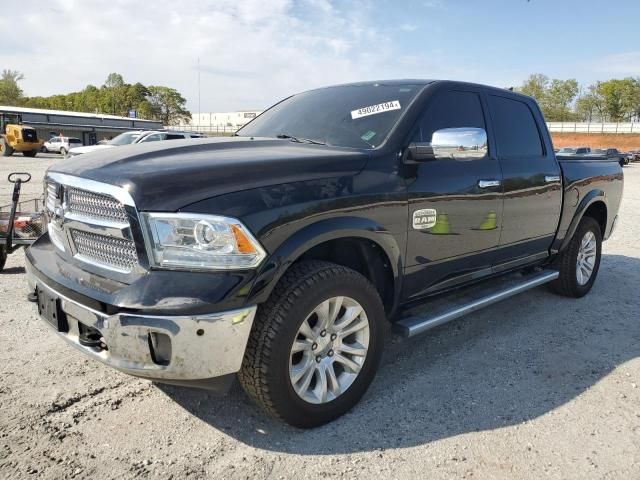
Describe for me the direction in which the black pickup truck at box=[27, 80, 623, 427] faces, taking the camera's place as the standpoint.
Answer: facing the viewer and to the left of the viewer

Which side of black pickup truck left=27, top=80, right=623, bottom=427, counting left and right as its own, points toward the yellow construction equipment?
right

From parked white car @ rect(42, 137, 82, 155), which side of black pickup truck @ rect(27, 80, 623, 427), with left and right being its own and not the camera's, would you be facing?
right
